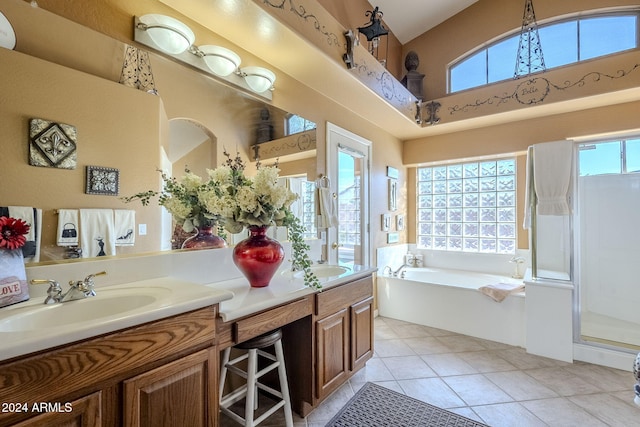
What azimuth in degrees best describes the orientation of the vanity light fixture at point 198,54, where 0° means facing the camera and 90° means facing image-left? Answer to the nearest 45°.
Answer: approximately 315°

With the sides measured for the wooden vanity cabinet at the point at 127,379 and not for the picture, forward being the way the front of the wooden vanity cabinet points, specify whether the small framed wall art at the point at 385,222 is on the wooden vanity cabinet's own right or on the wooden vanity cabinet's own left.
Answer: on the wooden vanity cabinet's own left

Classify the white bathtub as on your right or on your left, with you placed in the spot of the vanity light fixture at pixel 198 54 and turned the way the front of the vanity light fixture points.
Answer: on your left

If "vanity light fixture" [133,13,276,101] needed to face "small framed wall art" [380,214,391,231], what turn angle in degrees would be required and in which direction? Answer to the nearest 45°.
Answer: approximately 90° to its left

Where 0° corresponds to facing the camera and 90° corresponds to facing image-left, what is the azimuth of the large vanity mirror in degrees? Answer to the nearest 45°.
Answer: approximately 315°
